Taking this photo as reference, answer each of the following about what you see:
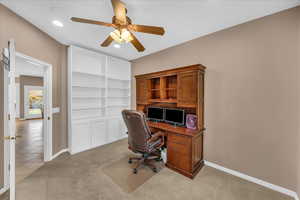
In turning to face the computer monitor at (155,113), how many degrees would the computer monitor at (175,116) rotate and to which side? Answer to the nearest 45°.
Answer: approximately 90° to its right

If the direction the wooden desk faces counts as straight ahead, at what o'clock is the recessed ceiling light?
The recessed ceiling light is roughly at 1 o'clock from the wooden desk.

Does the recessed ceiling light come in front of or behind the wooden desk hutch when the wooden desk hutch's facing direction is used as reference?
in front

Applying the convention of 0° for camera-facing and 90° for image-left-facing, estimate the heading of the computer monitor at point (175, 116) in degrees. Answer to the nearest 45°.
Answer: approximately 45°

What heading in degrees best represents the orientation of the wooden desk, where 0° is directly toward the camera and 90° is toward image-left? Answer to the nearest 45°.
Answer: approximately 45°

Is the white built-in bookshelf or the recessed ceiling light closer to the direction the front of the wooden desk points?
the recessed ceiling light

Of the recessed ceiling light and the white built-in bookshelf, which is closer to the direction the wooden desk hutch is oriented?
the recessed ceiling light
